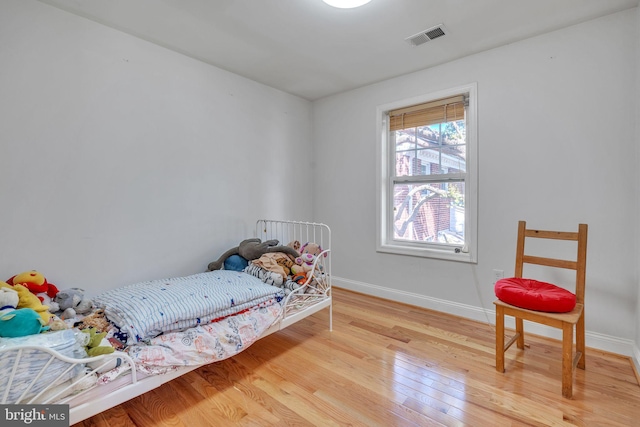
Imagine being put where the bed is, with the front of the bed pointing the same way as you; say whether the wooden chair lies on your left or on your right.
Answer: on your left

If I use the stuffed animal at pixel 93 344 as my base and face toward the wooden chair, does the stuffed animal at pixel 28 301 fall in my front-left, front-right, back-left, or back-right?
back-left

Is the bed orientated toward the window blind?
no

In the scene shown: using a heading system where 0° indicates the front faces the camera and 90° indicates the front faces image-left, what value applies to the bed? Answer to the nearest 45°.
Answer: approximately 45°

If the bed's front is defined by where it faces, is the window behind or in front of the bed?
behind
